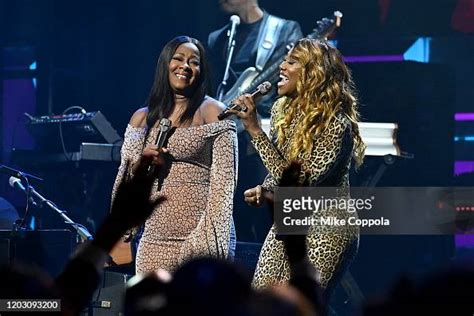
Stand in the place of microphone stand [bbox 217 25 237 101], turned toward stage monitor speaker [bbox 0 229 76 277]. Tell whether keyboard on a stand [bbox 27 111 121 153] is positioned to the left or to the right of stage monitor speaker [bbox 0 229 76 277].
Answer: right

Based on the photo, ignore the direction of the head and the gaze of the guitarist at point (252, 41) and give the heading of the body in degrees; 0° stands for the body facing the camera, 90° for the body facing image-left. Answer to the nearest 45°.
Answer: approximately 45°

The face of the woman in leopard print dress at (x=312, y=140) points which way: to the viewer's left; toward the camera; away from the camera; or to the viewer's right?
to the viewer's left

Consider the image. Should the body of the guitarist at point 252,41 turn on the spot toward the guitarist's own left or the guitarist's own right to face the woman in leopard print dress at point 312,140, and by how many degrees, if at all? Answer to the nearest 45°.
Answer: approximately 45° to the guitarist's own left

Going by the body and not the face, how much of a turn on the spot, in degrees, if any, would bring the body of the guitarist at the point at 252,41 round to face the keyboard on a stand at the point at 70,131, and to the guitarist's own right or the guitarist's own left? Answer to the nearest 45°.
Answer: approximately 45° to the guitarist's own right
